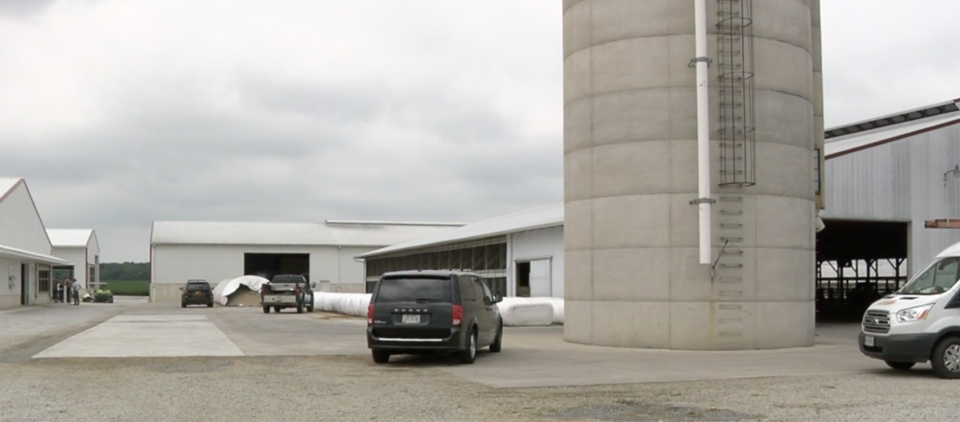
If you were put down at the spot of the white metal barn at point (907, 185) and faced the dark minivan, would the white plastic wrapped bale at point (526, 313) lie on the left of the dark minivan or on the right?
right

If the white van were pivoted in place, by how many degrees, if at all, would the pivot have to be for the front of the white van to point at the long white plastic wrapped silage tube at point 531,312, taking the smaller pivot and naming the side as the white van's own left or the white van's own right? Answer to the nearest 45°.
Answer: approximately 90° to the white van's own right

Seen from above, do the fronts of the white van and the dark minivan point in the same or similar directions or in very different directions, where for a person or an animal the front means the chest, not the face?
very different directions

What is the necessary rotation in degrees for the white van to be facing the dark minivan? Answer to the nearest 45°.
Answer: approximately 45° to its right

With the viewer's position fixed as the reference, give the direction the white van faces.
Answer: facing the viewer and to the left of the viewer

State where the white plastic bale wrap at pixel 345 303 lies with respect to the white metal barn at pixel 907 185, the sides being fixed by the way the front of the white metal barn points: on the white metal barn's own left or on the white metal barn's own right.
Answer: on the white metal barn's own right

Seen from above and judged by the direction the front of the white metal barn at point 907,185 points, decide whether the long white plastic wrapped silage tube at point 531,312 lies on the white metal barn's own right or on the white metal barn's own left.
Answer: on the white metal barn's own right

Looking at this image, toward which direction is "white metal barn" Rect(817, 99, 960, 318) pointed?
toward the camera

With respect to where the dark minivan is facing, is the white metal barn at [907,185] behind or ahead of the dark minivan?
ahead

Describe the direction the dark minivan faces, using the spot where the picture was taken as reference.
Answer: facing away from the viewer and to the right of the viewer

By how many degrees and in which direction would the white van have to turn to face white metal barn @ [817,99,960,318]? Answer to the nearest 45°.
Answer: approximately 135° to its right
